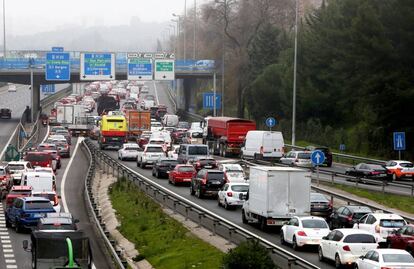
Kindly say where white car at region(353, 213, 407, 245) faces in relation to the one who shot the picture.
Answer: facing away from the viewer and to the left of the viewer

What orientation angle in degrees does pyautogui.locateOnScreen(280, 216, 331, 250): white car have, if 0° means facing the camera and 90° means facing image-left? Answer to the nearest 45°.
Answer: approximately 135°

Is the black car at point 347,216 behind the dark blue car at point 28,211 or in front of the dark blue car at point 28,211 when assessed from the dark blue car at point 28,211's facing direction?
behind

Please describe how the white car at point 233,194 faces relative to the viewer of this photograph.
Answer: facing away from the viewer and to the left of the viewer

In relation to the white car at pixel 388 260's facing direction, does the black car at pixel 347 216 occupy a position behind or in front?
in front

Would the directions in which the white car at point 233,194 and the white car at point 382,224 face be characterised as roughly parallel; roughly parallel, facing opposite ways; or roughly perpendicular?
roughly parallel
